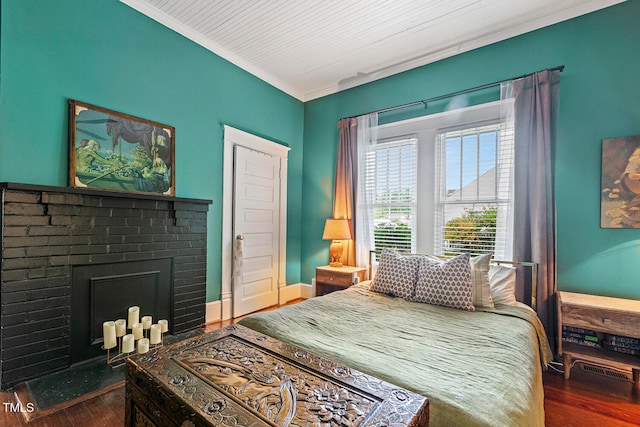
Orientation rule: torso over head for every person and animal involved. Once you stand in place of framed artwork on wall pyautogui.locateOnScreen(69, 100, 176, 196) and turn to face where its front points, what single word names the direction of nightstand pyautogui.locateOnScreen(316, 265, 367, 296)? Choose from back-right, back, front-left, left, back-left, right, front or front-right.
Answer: front-left

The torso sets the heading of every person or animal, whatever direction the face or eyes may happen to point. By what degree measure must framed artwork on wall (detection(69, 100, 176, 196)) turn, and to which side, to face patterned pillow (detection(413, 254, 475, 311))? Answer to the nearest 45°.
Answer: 0° — it already faces it

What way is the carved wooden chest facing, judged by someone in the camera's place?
facing the viewer and to the left of the viewer

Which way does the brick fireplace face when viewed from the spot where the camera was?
facing the viewer and to the right of the viewer

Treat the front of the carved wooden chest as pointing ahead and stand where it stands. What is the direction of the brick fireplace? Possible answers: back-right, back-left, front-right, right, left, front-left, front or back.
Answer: right

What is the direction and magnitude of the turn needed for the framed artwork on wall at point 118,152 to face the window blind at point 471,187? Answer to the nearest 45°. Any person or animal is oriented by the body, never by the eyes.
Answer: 0° — it already faces it

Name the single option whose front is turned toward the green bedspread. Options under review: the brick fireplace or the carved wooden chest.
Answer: the brick fireplace

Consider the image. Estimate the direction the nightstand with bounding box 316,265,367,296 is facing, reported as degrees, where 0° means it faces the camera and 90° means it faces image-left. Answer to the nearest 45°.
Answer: approximately 45°

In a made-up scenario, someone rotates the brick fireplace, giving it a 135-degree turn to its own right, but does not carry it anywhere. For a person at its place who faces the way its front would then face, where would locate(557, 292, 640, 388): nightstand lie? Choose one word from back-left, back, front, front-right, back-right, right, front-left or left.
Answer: back-left

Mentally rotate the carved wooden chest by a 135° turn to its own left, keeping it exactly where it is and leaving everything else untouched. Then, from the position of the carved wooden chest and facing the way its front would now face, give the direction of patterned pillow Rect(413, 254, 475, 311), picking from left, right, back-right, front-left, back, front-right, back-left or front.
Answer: front-left

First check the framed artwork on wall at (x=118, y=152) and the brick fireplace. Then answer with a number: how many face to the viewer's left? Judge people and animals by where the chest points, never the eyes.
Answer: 0

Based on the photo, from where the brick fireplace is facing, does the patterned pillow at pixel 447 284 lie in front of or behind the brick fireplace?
in front

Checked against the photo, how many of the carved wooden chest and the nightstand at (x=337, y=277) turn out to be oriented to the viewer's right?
0

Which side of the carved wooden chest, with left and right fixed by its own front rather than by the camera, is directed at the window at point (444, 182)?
back

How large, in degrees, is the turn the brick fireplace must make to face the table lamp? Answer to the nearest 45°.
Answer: approximately 45° to its left

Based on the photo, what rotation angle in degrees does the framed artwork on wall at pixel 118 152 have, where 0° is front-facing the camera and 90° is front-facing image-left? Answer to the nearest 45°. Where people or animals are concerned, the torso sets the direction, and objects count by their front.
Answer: approximately 315°
